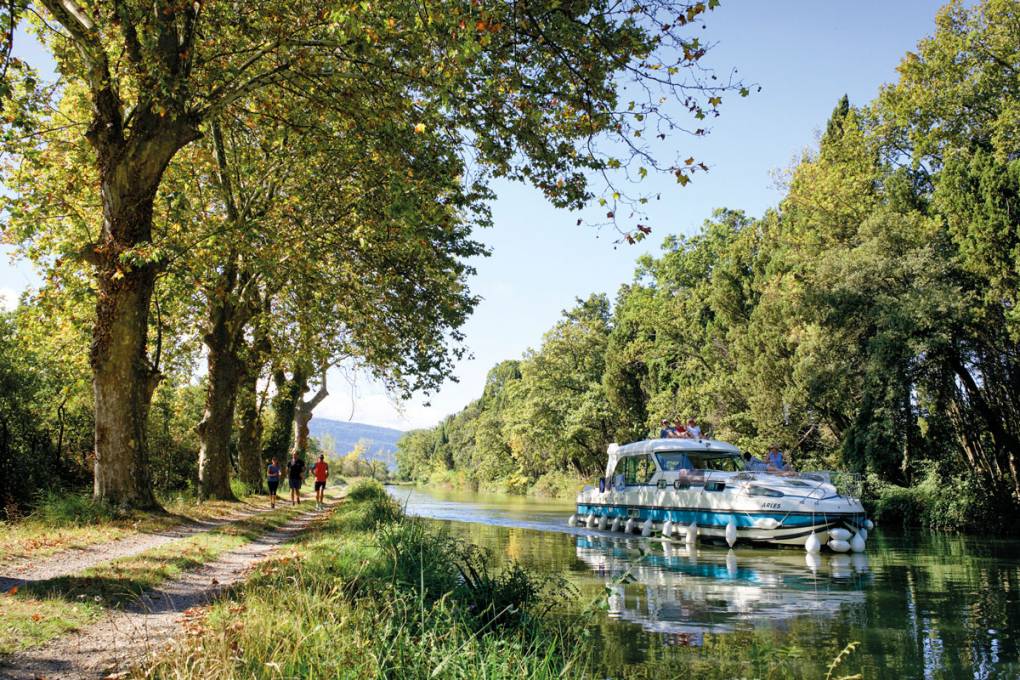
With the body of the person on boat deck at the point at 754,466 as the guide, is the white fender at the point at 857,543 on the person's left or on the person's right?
on the person's right

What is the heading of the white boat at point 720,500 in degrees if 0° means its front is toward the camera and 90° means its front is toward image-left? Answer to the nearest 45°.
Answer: approximately 315°

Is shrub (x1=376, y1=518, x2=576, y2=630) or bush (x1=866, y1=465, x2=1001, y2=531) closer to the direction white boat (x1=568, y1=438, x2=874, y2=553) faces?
the shrub

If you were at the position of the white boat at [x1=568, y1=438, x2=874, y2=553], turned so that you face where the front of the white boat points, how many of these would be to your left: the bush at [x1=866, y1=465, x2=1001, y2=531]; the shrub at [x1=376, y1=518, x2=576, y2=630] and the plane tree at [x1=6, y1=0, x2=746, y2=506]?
1

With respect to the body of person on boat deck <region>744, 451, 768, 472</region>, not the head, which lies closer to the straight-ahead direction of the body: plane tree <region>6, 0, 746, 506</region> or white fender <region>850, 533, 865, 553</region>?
the white fender

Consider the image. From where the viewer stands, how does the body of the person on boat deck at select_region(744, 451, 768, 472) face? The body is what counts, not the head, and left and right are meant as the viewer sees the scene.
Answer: facing to the right of the viewer

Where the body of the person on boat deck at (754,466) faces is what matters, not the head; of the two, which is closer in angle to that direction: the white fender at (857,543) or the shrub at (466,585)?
the white fender

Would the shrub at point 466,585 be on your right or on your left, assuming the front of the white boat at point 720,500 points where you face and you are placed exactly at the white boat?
on your right

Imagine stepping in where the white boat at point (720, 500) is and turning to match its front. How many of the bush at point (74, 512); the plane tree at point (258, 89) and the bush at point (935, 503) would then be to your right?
2

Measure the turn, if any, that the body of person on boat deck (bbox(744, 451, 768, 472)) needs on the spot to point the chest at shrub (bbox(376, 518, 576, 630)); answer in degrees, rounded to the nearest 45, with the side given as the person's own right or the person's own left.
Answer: approximately 90° to the person's own right

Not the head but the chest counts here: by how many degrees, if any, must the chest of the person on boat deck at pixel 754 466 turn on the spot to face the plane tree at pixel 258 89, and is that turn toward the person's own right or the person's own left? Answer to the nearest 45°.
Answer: approximately 135° to the person's own right
